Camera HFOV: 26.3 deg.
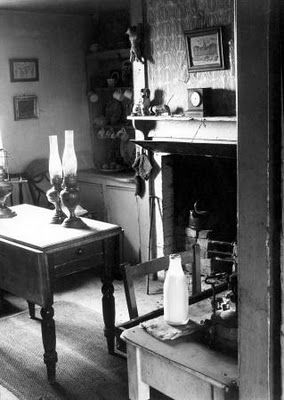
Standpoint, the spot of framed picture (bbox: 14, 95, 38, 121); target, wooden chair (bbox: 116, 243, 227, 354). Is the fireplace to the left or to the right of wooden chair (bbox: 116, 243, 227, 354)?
left
